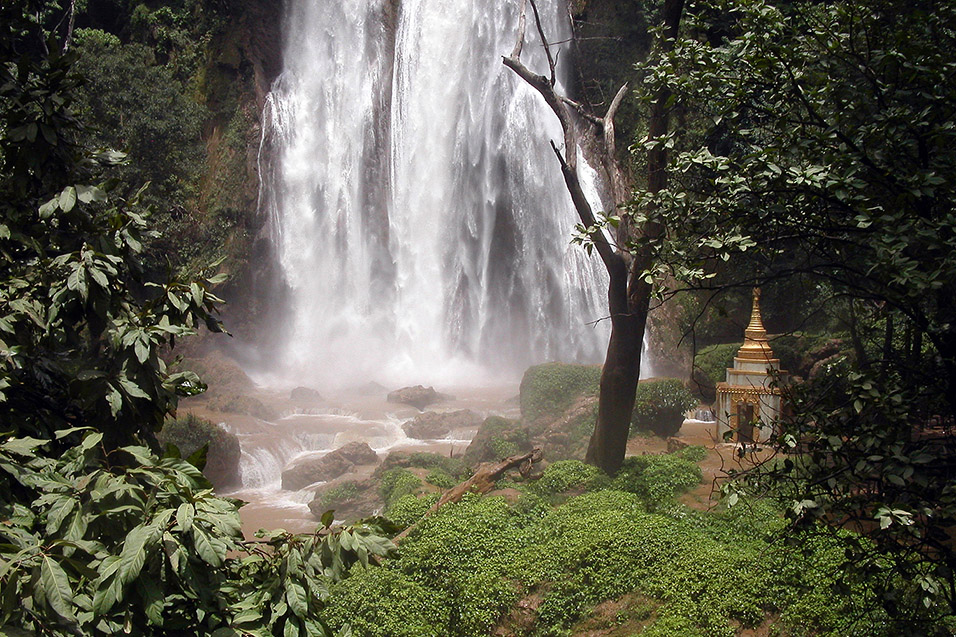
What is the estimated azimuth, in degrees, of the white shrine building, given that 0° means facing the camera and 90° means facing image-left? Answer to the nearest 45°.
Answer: approximately 0°

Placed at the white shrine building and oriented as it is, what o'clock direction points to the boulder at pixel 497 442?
The boulder is roughly at 3 o'clock from the white shrine building.

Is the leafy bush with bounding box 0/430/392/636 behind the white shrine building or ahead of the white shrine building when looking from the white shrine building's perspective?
ahead

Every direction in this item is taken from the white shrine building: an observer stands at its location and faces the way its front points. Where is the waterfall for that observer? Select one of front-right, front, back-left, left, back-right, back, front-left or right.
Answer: back-right

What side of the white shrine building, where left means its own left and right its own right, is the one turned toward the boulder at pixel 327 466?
right

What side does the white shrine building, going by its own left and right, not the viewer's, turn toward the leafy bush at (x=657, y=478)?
front

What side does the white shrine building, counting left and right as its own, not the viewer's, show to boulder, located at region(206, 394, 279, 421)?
right

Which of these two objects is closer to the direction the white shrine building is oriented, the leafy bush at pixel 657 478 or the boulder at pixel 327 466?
the leafy bush

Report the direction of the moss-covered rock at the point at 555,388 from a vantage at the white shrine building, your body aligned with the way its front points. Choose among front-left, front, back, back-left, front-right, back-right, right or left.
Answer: back-right

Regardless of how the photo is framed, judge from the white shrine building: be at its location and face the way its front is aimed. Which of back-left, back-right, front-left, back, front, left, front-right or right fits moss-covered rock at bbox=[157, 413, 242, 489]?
right
